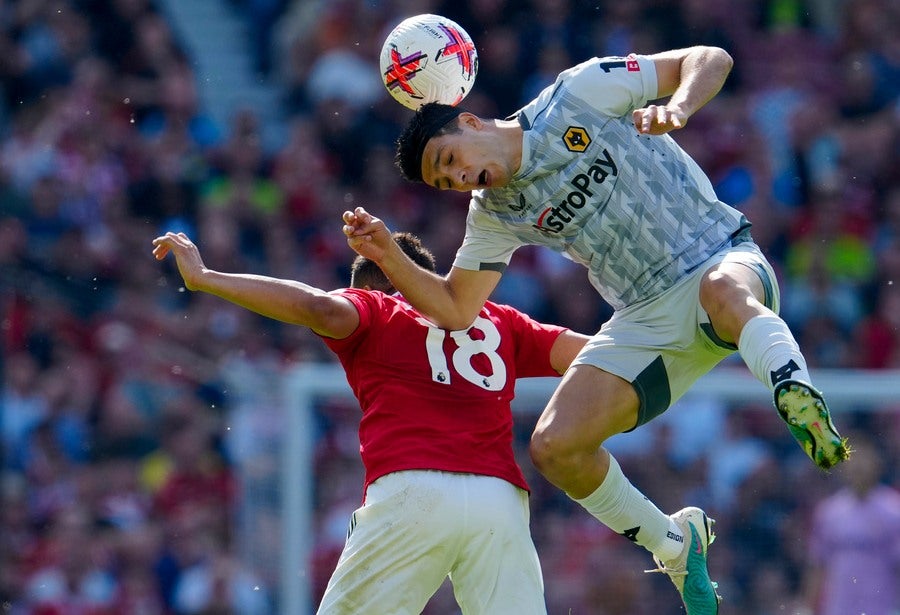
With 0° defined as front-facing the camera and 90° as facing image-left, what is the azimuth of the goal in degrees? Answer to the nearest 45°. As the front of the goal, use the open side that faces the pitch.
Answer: approximately 0°
